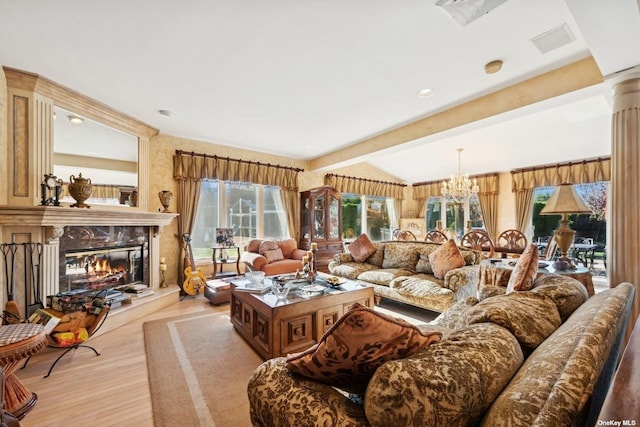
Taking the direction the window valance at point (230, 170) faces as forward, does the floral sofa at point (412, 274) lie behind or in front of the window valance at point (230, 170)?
in front

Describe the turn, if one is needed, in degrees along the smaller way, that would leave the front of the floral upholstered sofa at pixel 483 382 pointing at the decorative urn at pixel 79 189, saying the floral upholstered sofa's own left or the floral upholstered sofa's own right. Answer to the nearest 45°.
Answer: approximately 45° to the floral upholstered sofa's own left

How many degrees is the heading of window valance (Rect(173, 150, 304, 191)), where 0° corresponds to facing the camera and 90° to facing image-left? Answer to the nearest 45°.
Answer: approximately 315°

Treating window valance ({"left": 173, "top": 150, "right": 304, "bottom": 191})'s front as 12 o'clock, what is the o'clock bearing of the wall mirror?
The wall mirror is roughly at 3 o'clock from the window valance.

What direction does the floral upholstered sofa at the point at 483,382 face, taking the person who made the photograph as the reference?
facing away from the viewer and to the left of the viewer

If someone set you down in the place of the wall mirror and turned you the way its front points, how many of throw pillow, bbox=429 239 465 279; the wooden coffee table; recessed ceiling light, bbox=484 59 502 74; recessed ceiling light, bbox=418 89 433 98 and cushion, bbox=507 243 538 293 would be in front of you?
5

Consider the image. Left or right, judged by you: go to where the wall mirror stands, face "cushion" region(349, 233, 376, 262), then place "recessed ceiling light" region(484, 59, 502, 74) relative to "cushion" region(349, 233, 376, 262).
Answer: right

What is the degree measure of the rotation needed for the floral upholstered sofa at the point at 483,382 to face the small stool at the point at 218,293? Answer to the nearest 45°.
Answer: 0° — it already faces it

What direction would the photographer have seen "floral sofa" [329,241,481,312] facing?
facing the viewer and to the left of the viewer

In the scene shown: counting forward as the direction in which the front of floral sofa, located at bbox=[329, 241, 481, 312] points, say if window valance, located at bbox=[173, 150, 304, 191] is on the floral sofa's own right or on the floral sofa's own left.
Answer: on the floral sofa's own right

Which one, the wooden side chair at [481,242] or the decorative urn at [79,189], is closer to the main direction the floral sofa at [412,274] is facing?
the decorative urn

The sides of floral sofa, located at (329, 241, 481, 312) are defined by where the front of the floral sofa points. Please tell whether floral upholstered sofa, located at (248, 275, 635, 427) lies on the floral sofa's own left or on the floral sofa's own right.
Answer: on the floral sofa's own left

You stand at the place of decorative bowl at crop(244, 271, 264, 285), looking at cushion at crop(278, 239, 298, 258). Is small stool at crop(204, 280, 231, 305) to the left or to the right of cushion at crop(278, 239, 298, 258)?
left

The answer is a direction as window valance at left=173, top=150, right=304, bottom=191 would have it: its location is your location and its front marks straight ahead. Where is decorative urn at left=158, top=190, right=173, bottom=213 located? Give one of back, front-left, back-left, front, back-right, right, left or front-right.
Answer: right

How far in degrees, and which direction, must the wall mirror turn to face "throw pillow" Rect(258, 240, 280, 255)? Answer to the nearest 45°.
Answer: approximately 45° to its left

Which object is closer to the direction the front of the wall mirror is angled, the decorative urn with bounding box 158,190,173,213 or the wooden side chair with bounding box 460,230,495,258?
the wooden side chair

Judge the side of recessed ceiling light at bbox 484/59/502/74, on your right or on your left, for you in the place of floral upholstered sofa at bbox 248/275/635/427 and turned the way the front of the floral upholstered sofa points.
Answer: on your right
